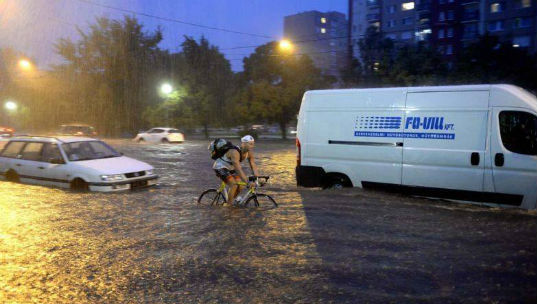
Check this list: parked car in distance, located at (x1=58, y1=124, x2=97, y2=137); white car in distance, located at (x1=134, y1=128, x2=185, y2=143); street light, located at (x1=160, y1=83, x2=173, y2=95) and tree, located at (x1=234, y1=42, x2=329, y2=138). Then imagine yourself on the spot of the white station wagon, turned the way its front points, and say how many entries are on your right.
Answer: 0

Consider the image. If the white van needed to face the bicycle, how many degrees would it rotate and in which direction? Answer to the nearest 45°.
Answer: approximately 180°

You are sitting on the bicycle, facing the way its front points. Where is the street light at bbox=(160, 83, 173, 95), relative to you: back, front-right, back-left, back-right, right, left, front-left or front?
left

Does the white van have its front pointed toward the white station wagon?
no

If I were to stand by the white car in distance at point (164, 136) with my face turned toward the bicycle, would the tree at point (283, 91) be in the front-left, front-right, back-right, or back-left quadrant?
back-left

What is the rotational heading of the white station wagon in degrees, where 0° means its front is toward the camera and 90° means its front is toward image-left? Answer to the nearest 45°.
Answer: approximately 315°

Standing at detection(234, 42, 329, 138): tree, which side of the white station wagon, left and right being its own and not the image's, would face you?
left

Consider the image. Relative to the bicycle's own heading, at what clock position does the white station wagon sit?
The white station wagon is roughly at 7 o'clock from the bicycle.

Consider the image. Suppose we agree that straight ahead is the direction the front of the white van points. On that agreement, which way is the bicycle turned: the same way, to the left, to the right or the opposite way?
the same way

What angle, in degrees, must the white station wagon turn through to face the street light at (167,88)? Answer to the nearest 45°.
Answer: approximately 135° to its left

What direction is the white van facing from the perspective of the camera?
to the viewer's right

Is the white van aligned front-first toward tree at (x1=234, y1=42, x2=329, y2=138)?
no

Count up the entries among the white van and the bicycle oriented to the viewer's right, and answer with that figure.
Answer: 2

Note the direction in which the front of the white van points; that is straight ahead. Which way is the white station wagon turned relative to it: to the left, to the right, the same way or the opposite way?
the same way

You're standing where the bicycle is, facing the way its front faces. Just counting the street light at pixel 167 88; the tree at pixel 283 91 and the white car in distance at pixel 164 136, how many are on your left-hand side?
3

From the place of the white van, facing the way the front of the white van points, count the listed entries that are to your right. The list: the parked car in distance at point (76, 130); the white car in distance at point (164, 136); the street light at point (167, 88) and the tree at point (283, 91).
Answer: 0

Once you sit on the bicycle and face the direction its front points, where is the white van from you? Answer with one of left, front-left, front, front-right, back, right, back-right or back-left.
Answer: front

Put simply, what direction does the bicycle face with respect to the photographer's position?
facing to the right of the viewer
